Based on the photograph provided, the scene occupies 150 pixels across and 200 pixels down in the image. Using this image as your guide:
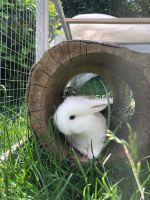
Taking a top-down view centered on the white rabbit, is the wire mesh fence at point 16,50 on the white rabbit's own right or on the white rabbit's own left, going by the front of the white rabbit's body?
on the white rabbit's own right
